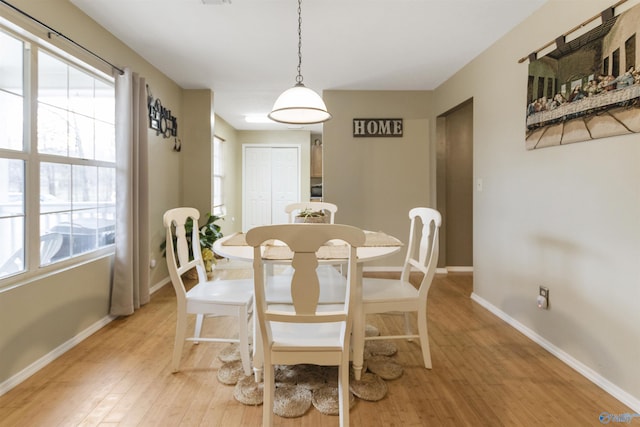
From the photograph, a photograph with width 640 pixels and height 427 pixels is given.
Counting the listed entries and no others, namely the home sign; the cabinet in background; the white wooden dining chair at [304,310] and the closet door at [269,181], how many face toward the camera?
3

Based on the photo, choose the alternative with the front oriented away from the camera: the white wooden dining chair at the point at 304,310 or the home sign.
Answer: the white wooden dining chair

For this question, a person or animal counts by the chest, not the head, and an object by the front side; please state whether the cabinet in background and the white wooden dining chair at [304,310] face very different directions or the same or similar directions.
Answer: very different directions

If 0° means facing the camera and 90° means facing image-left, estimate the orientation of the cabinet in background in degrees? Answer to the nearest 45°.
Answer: approximately 0°

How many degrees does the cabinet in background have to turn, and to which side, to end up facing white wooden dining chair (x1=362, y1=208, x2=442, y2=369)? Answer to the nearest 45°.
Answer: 0° — it already faces it

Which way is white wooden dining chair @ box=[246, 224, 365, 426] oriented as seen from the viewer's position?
away from the camera

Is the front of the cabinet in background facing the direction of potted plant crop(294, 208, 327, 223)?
yes
